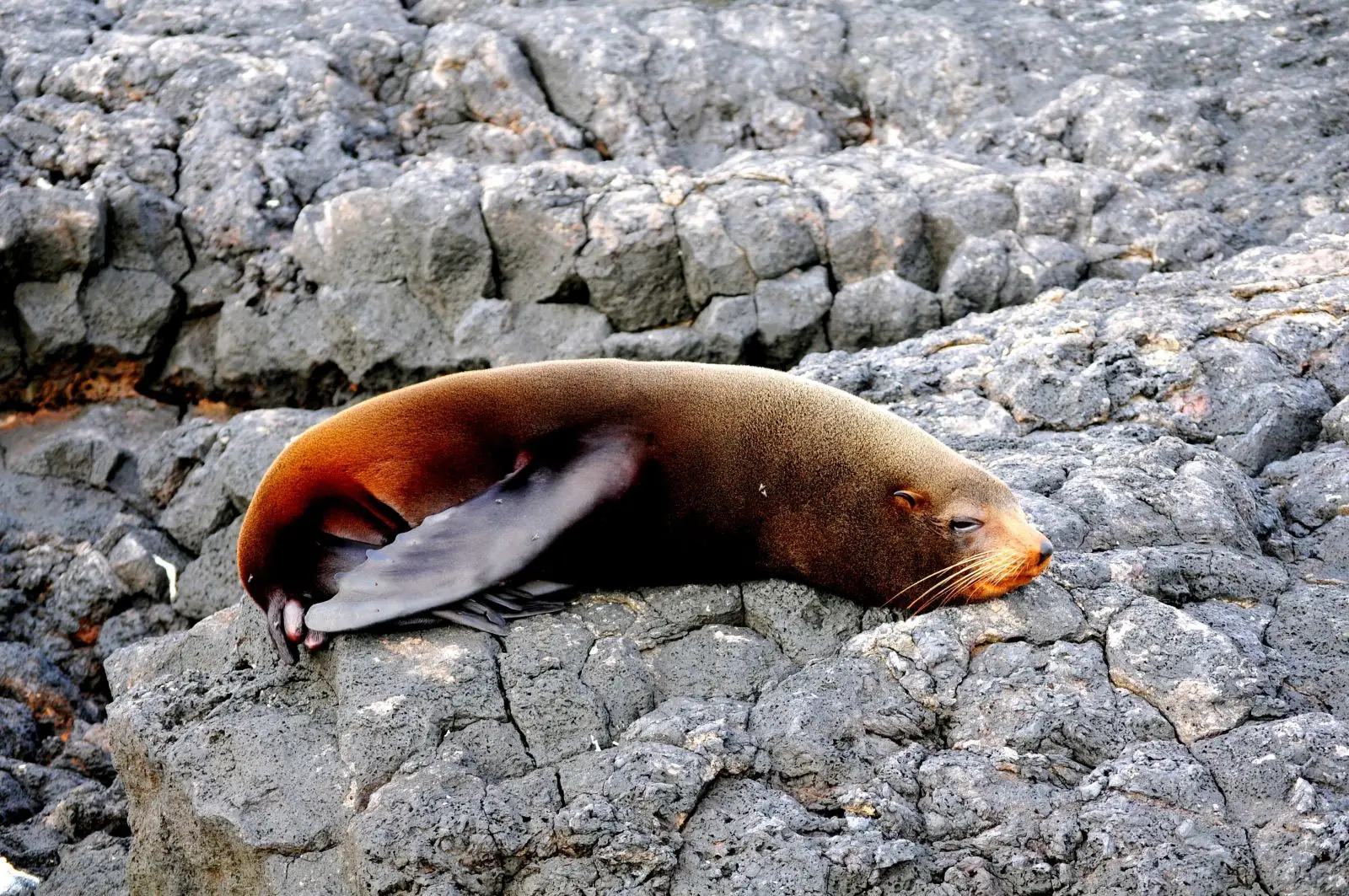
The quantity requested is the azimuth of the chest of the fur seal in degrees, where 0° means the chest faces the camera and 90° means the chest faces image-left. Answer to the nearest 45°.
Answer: approximately 270°
